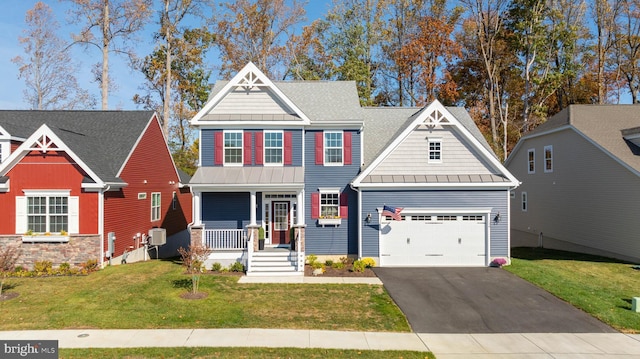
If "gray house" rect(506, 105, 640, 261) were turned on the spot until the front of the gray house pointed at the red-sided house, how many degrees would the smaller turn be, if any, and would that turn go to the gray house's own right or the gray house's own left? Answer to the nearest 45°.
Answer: approximately 90° to the gray house's own right

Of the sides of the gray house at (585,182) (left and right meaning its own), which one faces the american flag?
right

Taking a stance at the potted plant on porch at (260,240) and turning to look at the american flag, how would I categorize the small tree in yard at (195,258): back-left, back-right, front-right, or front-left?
back-right

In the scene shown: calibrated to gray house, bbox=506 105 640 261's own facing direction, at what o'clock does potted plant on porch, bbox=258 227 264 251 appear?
The potted plant on porch is roughly at 3 o'clock from the gray house.

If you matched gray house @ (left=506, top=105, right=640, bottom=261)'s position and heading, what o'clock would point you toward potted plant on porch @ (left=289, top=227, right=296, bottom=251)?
The potted plant on porch is roughly at 3 o'clock from the gray house.

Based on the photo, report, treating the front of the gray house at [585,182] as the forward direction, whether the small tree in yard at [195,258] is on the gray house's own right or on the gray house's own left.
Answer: on the gray house's own right
